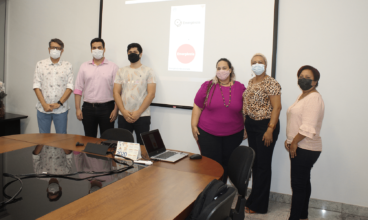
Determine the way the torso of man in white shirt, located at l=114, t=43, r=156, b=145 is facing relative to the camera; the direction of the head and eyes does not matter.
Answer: toward the camera

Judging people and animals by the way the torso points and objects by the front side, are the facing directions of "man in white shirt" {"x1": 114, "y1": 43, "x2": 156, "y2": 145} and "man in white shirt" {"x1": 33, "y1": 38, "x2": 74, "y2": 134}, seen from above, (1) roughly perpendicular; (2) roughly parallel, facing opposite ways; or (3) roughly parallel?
roughly parallel

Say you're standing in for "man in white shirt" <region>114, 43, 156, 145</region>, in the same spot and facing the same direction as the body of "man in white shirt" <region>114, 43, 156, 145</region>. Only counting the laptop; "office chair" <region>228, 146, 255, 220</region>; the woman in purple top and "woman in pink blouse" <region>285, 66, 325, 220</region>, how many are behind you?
0

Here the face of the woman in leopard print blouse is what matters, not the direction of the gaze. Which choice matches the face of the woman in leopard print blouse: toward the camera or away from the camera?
toward the camera

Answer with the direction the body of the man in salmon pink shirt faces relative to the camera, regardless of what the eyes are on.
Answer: toward the camera

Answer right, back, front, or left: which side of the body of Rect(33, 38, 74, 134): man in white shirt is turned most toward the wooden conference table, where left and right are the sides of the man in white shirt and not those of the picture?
front

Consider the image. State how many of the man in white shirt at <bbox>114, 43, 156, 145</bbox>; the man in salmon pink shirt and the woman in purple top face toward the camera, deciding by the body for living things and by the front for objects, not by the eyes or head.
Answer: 3

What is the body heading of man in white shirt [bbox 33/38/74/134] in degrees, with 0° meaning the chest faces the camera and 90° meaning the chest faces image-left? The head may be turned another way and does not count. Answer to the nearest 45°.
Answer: approximately 0°

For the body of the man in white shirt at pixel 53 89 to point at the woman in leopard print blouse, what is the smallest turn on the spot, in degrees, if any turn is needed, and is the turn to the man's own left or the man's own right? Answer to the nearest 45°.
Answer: approximately 45° to the man's own left

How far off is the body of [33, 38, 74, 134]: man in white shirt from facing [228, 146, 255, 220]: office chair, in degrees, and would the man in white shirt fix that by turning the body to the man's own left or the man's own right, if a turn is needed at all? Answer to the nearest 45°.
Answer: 0° — they already face it
